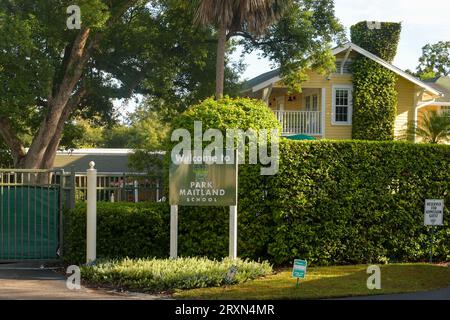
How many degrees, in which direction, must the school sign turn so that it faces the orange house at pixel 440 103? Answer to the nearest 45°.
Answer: approximately 135° to its left

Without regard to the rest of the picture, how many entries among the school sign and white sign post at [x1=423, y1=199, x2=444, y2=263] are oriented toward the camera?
2

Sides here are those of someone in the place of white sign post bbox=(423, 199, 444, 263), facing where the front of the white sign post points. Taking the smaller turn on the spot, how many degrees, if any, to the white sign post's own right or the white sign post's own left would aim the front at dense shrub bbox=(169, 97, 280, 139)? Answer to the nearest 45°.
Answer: approximately 45° to the white sign post's own right

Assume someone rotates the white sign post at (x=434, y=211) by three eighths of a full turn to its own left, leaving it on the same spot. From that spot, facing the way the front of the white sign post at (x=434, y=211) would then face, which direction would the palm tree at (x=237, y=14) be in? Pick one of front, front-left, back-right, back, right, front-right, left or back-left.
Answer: left

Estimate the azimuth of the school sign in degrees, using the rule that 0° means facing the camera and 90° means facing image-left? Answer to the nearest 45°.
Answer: approximately 0°

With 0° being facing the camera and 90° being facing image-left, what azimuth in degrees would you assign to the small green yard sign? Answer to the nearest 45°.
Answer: approximately 0°

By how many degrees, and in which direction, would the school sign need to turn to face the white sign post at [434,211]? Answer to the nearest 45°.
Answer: approximately 90° to its left

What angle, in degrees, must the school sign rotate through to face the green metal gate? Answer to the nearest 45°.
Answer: approximately 90° to its right
